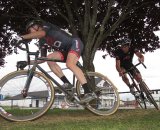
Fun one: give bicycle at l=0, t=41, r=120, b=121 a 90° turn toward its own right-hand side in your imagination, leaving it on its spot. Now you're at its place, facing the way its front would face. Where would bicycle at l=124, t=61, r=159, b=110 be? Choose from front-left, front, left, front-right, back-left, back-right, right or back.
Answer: front-right

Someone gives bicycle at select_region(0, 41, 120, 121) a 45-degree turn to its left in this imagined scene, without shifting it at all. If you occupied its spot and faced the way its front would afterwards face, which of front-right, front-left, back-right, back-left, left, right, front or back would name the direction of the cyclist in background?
back

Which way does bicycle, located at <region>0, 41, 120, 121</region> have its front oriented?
to the viewer's left
